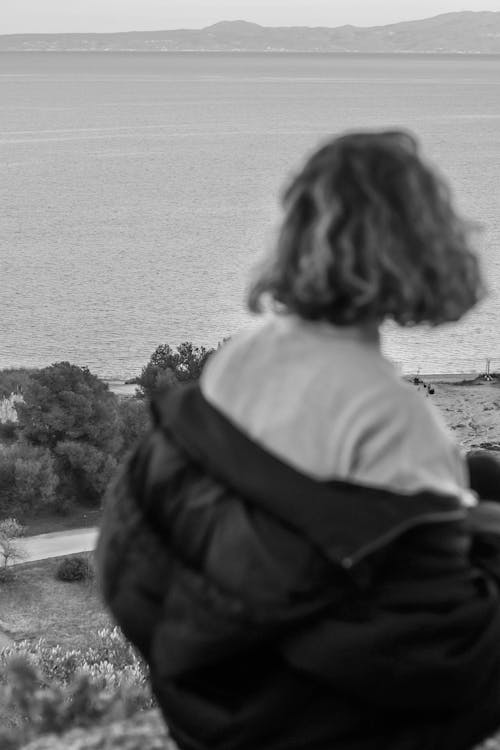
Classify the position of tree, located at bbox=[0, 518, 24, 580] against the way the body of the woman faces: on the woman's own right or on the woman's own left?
on the woman's own left

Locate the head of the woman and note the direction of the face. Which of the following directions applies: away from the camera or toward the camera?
away from the camera

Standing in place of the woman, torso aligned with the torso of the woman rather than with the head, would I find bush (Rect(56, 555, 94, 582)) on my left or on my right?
on my left

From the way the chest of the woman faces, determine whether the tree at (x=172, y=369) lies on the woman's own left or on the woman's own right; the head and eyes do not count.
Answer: on the woman's own left

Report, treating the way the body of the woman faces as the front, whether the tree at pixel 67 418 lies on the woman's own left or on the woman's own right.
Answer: on the woman's own left

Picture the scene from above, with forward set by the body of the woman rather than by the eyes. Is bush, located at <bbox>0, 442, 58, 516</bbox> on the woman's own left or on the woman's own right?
on the woman's own left

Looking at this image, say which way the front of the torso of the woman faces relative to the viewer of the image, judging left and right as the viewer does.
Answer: facing away from the viewer and to the right of the viewer

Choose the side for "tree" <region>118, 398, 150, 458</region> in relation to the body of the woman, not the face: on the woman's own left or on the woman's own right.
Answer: on the woman's own left
